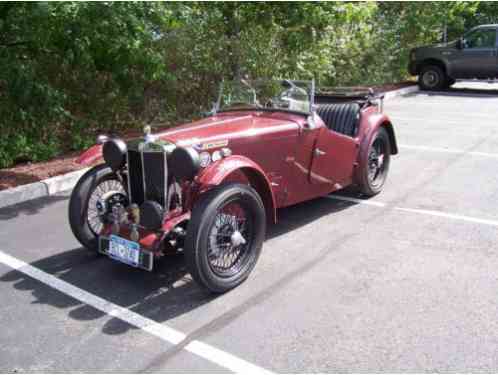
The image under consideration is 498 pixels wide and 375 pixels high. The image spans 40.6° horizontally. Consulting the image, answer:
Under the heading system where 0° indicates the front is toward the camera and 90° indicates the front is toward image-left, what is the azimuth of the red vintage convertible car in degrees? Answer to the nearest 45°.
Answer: approximately 45°

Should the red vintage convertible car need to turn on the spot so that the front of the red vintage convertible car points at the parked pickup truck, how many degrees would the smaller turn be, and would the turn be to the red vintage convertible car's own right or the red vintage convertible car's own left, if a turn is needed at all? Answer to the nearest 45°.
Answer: approximately 180°

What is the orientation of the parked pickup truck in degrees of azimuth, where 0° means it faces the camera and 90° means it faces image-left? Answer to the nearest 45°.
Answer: approximately 90°

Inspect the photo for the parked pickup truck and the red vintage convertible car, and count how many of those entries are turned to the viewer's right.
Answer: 0

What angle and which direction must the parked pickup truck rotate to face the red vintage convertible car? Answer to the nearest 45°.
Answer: approximately 90° to its left
